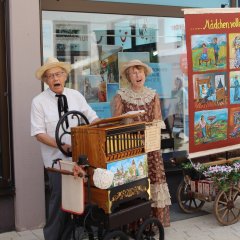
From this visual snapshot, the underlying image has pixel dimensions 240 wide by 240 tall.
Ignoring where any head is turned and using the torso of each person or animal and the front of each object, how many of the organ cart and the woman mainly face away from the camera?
0

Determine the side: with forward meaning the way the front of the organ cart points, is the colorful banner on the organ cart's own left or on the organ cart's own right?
on the organ cart's own left

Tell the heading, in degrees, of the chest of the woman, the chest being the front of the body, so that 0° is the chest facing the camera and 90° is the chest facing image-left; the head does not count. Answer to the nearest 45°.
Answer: approximately 0°

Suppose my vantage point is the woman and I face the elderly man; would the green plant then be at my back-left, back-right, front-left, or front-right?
back-left

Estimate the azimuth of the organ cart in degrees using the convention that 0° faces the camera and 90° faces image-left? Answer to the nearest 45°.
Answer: approximately 315°

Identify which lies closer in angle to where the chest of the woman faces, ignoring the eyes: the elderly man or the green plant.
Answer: the elderly man

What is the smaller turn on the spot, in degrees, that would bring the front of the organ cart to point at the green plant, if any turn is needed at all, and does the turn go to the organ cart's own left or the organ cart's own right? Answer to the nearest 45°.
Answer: approximately 90° to the organ cart's own left

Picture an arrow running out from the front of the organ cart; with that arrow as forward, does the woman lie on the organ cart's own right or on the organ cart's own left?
on the organ cart's own left

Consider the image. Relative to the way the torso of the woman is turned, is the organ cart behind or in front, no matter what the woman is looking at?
in front

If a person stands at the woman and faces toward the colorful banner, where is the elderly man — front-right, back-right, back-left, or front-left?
back-right

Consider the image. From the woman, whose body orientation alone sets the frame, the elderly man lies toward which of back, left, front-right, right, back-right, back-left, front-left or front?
front-right
